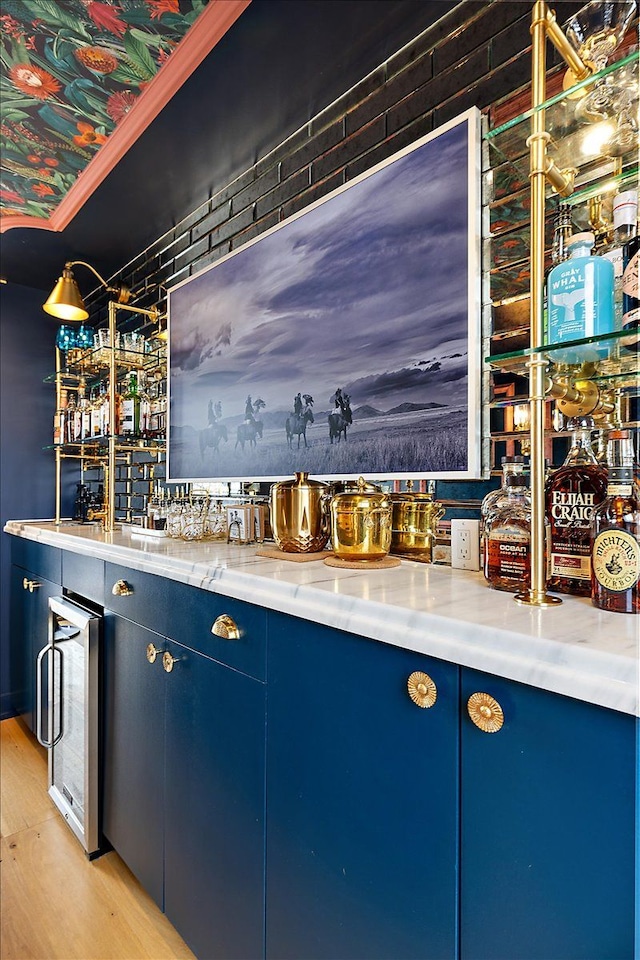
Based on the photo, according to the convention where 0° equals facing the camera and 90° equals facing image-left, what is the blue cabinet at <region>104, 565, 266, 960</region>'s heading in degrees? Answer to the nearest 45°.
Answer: approximately 45°

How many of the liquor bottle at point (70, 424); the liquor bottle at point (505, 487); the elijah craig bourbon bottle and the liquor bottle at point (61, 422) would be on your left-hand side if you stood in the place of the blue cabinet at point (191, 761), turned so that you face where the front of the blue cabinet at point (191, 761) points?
2

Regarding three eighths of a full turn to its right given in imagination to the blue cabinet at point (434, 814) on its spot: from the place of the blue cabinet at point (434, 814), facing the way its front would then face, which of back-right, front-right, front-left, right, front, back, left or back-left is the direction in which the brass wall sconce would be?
front-left

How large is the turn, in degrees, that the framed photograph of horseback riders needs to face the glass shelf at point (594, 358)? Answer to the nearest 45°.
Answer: approximately 90° to its left

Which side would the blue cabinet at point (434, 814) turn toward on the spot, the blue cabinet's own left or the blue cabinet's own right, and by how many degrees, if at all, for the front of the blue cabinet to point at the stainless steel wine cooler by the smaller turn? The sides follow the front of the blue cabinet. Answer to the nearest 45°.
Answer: approximately 90° to the blue cabinet's own right

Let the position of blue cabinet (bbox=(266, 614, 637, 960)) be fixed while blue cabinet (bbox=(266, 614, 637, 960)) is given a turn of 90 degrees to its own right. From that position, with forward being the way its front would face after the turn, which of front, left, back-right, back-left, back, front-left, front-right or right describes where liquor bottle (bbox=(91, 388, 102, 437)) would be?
front
